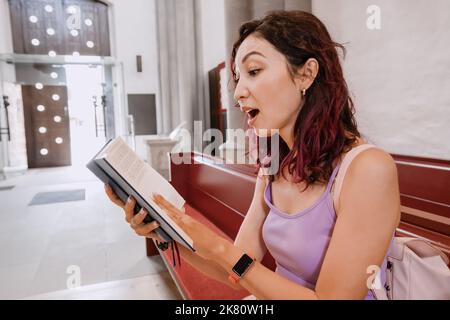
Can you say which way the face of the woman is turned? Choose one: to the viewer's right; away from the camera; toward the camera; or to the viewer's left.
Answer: to the viewer's left

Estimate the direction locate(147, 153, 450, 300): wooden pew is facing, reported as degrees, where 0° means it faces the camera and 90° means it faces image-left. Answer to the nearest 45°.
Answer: approximately 45°

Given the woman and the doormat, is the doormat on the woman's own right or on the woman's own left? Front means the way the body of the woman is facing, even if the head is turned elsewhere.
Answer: on the woman's own right

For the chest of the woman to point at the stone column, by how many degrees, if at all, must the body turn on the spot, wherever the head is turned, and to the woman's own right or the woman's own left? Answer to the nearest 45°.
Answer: approximately 135° to the woman's own right

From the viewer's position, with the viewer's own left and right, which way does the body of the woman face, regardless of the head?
facing the viewer and to the left of the viewer

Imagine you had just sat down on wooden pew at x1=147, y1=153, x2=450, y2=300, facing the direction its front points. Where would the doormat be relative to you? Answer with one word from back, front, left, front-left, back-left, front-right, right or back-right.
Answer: right

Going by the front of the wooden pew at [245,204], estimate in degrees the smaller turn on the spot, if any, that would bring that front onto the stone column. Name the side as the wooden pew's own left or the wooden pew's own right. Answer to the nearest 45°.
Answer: approximately 135° to the wooden pew's own right
